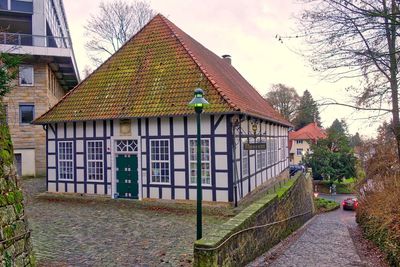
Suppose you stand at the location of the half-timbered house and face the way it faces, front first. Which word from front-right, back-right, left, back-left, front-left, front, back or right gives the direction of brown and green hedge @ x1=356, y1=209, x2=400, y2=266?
front-left

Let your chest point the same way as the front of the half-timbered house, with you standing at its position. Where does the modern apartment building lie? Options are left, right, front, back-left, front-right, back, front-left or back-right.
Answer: back-right

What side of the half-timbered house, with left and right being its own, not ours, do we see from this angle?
front

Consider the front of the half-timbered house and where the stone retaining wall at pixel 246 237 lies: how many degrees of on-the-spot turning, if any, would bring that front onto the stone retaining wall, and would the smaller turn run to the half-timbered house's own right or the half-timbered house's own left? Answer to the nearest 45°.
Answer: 0° — it already faces it

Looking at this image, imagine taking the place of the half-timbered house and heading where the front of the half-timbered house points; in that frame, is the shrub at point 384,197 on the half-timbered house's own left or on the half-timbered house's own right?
on the half-timbered house's own left

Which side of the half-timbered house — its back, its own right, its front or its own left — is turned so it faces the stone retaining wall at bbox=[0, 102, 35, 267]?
front
